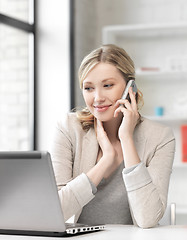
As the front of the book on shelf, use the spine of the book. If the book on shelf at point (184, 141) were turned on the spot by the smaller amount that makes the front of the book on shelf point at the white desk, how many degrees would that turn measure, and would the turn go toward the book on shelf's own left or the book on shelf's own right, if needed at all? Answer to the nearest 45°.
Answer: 0° — it already faces it

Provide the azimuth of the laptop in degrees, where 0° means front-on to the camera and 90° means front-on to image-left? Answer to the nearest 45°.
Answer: approximately 225°

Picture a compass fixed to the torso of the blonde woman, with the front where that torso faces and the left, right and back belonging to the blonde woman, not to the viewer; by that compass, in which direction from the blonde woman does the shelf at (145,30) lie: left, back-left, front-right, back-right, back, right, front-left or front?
back

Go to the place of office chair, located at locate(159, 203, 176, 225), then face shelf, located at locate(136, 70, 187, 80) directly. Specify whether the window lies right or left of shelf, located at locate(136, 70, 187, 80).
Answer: left

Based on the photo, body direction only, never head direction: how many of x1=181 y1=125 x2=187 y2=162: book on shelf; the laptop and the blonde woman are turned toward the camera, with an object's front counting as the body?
2

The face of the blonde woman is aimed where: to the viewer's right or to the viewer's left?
to the viewer's left

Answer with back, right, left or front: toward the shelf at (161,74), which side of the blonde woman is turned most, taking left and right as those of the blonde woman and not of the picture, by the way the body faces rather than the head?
back

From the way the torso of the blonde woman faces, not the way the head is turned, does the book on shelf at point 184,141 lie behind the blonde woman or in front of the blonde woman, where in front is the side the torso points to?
behind

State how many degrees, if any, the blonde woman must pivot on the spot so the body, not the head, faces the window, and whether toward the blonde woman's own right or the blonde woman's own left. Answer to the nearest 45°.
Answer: approximately 135° to the blonde woman's own right

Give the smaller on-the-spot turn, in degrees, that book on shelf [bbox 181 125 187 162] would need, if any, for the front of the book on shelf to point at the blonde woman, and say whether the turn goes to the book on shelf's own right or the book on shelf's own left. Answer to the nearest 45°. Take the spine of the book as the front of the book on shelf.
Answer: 0° — it already faces them

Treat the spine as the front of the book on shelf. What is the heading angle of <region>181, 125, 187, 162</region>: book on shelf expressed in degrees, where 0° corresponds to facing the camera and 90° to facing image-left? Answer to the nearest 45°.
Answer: approximately 0°

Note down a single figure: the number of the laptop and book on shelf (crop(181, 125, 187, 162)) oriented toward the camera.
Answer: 1

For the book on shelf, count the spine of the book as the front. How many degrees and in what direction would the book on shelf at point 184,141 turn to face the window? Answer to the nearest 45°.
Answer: approximately 90° to its right
